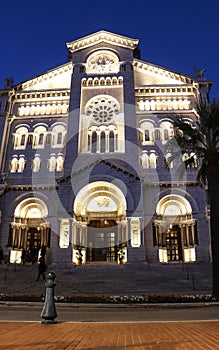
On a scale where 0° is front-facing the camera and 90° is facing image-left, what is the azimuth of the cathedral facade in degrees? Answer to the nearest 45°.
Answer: approximately 0°
